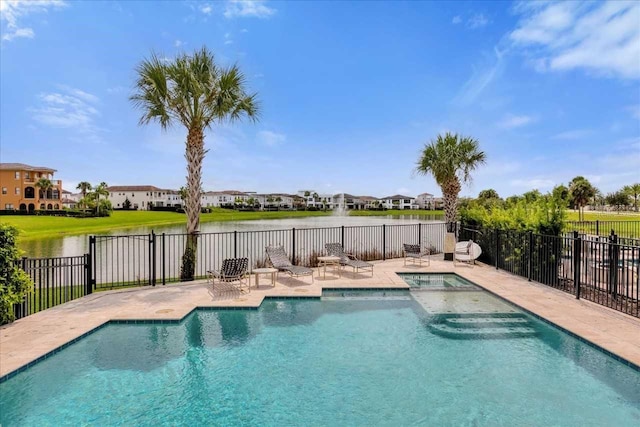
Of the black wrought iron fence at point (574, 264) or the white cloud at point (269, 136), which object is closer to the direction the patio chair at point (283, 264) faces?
the black wrought iron fence

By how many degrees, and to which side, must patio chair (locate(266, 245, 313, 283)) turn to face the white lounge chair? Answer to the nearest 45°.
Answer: approximately 45° to its left

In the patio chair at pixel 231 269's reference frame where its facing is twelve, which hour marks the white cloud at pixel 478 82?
The white cloud is roughly at 4 o'clock from the patio chair.

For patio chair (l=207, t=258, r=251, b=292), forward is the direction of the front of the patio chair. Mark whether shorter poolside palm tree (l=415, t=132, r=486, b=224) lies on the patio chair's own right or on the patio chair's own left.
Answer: on the patio chair's own right

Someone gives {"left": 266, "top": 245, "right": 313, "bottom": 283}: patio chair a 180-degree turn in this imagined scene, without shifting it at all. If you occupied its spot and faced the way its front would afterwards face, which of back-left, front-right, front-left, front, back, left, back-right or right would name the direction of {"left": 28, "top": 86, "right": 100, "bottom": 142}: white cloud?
front

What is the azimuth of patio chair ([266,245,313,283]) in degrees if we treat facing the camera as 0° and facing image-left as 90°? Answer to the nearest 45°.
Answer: approximately 315°

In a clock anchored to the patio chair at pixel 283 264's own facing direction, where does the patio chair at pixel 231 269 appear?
the patio chair at pixel 231 269 is roughly at 3 o'clock from the patio chair at pixel 283 264.

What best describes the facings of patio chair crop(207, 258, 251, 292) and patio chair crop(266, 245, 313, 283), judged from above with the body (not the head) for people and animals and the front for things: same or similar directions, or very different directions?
very different directions
